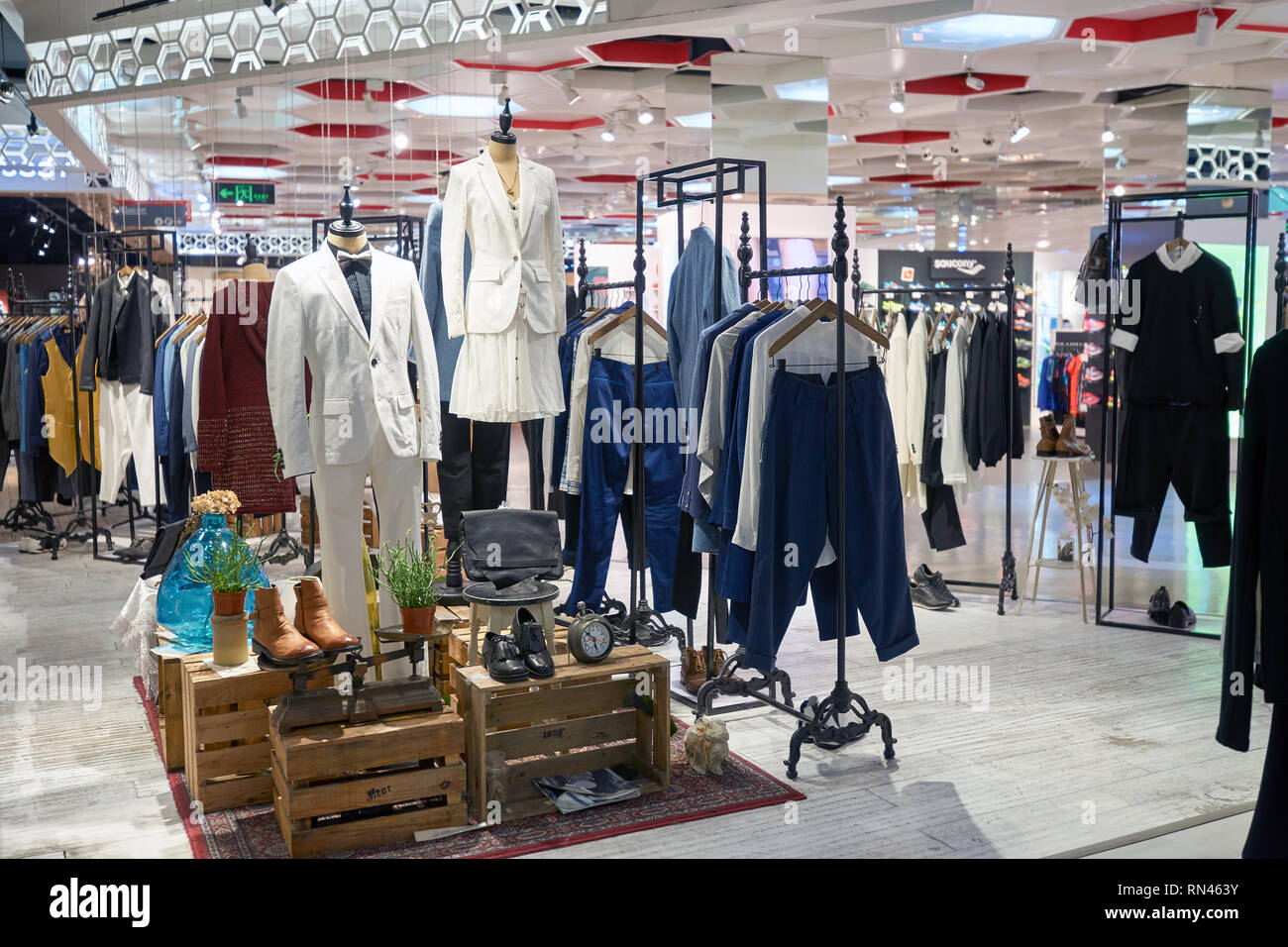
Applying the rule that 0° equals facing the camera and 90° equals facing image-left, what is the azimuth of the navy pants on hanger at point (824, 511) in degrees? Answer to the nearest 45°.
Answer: approximately 0°

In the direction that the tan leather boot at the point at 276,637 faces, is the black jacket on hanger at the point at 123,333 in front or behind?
behind

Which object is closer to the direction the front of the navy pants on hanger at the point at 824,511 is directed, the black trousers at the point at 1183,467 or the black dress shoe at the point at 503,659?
the black dress shoe

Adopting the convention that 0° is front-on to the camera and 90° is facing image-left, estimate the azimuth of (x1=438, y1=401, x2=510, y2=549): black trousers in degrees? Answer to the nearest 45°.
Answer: approximately 0°
